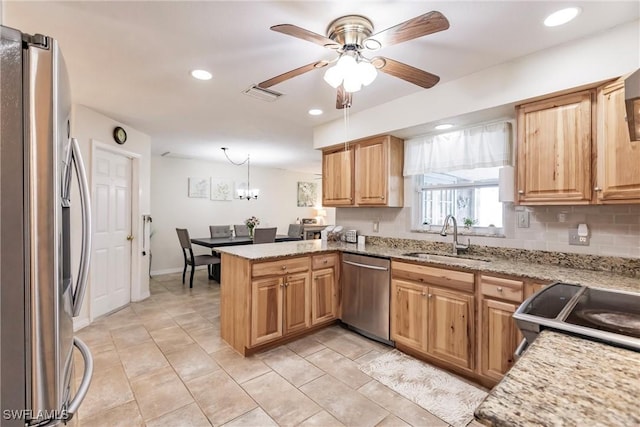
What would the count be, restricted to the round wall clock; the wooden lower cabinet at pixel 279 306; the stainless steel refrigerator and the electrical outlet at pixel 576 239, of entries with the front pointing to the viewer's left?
0

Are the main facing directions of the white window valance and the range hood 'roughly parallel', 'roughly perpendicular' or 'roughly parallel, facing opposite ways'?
roughly perpendicular

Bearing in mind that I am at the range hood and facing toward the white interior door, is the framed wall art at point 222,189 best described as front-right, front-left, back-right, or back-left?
front-right

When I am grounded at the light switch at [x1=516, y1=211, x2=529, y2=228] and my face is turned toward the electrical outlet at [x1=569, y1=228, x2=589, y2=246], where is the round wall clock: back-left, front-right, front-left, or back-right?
back-right

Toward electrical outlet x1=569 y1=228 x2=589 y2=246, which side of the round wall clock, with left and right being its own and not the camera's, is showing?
front

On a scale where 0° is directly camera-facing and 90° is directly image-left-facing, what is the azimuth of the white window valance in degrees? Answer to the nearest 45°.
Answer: approximately 45°

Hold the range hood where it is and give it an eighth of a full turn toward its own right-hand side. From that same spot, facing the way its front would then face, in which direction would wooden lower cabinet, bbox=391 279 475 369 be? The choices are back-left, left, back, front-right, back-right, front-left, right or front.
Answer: front

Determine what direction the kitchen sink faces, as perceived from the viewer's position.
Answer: facing the viewer and to the left of the viewer

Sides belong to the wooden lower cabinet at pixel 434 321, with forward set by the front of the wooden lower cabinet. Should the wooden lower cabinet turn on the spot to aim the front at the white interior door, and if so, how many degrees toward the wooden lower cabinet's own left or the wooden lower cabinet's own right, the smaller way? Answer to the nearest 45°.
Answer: approximately 45° to the wooden lower cabinet's own right

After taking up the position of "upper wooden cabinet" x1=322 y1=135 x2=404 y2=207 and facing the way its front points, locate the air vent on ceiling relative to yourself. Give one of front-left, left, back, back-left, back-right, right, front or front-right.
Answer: front

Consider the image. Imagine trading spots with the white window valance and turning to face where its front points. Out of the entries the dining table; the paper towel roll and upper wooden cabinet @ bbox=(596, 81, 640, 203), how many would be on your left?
2

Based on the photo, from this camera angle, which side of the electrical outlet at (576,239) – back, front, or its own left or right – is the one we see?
front

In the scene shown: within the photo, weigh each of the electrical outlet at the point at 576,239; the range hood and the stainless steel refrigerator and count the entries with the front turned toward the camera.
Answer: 1
